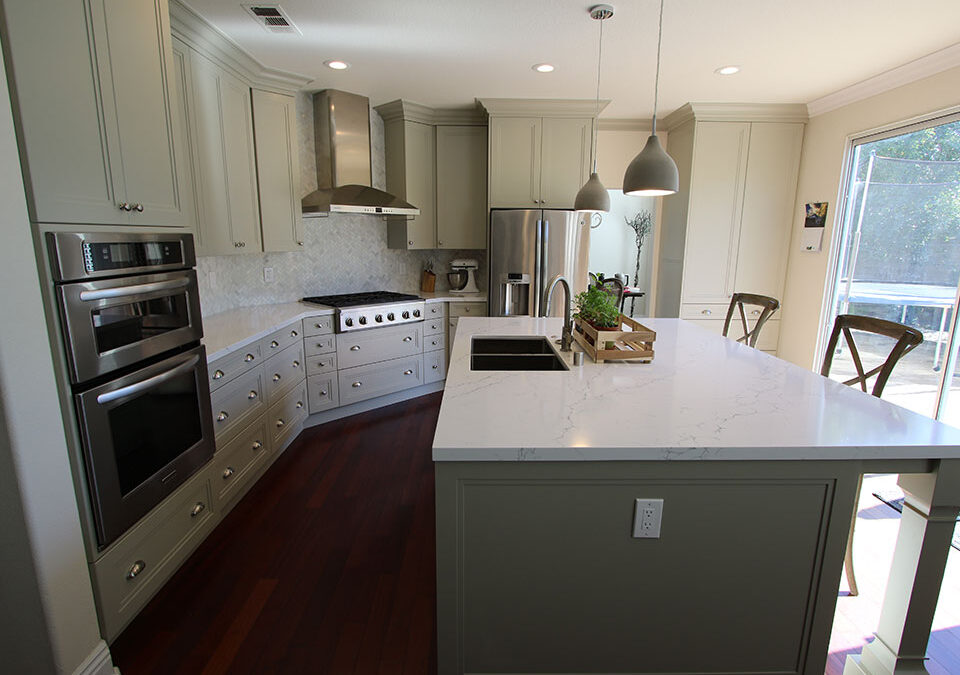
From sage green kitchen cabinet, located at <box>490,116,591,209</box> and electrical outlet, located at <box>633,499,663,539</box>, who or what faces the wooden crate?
the sage green kitchen cabinet

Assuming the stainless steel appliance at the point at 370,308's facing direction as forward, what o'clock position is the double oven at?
The double oven is roughly at 2 o'clock from the stainless steel appliance.

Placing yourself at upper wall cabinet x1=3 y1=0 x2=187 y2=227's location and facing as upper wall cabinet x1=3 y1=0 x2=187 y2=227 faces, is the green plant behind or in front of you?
in front

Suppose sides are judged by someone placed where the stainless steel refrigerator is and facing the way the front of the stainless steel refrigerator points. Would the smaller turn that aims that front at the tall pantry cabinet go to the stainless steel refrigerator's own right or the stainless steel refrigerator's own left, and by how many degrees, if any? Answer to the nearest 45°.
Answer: approximately 90° to the stainless steel refrigerator's own left

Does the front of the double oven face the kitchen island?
yes

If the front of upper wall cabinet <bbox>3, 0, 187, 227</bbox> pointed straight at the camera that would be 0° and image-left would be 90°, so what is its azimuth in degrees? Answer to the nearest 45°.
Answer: approximately 315°

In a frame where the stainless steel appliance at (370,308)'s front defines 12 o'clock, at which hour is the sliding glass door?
The sliding glass door is roughly at 11 o'clock from the stainless steel appliance.

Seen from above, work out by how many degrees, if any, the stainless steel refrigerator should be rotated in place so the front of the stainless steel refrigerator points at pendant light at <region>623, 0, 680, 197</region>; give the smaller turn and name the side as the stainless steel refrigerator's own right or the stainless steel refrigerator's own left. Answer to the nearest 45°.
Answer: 0° — it already faces it

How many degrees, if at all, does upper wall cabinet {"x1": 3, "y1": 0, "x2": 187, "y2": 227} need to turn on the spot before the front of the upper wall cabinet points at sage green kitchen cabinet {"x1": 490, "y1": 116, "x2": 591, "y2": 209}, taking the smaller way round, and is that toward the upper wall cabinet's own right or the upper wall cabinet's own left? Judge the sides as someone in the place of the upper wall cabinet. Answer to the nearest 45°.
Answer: approximately 90° to the upper wall cabinet's own left

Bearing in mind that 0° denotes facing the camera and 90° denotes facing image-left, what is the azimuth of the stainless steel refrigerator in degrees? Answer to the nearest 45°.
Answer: approximately 0°

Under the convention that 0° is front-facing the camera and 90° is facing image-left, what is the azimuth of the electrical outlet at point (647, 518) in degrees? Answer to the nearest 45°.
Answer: approximately 0°

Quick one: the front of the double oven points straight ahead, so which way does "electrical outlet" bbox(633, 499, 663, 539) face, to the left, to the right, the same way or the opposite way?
to the right
